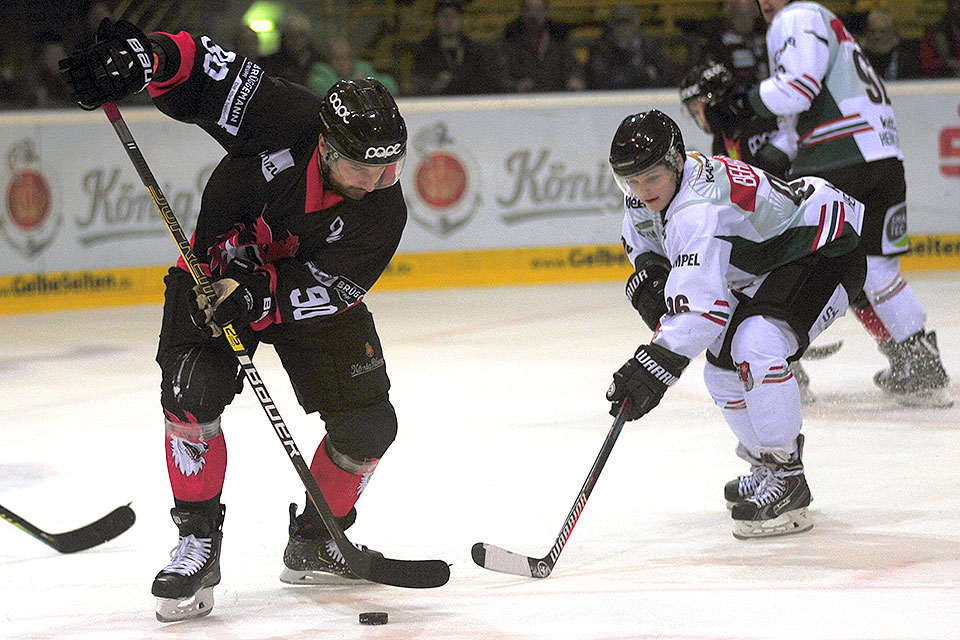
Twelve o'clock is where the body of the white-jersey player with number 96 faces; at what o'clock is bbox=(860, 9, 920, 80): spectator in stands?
The spectator in stands is roughly at 5 o'clock from the white-jersey player with number 96.

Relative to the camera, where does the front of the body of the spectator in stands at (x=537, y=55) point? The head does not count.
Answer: toward the camera

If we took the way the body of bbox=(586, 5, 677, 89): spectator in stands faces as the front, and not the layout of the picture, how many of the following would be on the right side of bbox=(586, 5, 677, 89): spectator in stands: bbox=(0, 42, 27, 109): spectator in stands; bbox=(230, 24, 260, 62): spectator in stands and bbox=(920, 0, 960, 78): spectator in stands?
2

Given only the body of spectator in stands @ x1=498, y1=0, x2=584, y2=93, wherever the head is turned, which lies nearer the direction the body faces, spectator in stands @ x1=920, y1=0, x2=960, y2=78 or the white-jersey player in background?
the white-jersey player in background

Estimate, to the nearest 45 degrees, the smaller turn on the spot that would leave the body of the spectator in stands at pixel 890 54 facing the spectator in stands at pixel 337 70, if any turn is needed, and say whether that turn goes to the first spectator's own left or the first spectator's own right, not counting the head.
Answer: approximately 90° to the first spectator's own right

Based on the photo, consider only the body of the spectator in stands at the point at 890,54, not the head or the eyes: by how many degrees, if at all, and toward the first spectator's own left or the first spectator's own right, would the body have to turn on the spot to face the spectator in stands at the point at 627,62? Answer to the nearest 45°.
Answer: approximately 90° to the first spectator's own right

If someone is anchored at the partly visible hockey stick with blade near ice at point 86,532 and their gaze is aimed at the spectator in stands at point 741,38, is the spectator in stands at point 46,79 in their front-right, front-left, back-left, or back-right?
front-left

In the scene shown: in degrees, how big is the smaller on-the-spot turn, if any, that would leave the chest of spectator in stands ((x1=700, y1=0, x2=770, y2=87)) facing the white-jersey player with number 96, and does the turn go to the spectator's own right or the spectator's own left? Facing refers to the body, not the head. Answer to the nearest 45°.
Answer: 0° — they already face them

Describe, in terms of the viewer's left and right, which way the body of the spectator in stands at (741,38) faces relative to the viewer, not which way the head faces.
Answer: facing the viewer

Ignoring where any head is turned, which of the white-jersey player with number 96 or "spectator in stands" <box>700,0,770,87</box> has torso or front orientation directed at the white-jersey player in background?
the spectator in stands

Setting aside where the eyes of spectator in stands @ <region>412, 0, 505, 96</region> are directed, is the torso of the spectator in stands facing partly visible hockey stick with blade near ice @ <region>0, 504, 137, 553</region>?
yes

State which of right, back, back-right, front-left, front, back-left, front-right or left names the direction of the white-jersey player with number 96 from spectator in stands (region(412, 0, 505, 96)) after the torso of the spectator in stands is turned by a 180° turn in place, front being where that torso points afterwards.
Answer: back

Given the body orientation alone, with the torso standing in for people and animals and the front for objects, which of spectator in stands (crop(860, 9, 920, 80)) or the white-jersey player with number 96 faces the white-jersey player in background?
the spectator in stands

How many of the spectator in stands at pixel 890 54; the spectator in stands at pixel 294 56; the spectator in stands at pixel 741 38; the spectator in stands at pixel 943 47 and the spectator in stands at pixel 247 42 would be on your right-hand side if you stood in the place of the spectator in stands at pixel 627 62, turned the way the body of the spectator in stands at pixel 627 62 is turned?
2

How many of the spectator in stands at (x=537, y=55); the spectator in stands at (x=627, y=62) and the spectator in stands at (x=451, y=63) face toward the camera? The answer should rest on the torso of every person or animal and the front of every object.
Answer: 3

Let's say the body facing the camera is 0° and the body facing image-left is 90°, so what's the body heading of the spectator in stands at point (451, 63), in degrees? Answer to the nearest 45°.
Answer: approximately 0°

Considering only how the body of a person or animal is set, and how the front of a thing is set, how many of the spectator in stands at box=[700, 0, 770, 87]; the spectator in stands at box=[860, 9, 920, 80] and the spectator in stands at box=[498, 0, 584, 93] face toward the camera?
3

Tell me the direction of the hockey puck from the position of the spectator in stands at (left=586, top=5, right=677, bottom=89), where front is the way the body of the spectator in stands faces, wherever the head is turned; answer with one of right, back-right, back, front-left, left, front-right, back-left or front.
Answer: front

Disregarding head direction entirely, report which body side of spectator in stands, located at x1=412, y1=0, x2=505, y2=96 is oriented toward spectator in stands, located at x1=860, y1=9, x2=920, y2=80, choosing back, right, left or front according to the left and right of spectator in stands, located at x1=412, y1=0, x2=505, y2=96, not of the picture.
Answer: left
